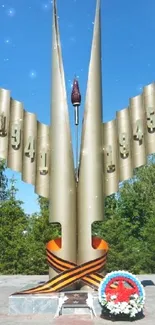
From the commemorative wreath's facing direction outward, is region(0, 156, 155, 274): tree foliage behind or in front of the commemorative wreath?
behind

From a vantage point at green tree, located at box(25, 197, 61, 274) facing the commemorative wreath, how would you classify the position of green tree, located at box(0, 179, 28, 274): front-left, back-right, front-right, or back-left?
back-right

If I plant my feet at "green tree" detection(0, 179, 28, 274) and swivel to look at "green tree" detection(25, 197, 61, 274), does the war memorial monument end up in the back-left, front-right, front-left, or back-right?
front-right

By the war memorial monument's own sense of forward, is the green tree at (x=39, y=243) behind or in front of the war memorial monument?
behind

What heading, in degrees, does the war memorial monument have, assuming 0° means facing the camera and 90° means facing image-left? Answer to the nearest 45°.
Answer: approximately 0°

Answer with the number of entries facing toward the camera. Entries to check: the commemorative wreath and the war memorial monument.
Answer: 2

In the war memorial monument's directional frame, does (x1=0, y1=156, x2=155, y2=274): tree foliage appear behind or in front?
behind

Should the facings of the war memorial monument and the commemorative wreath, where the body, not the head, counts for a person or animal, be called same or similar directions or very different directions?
same or similar directions

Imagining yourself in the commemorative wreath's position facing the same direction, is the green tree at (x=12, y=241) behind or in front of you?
behind

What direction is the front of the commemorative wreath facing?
toward the camera
